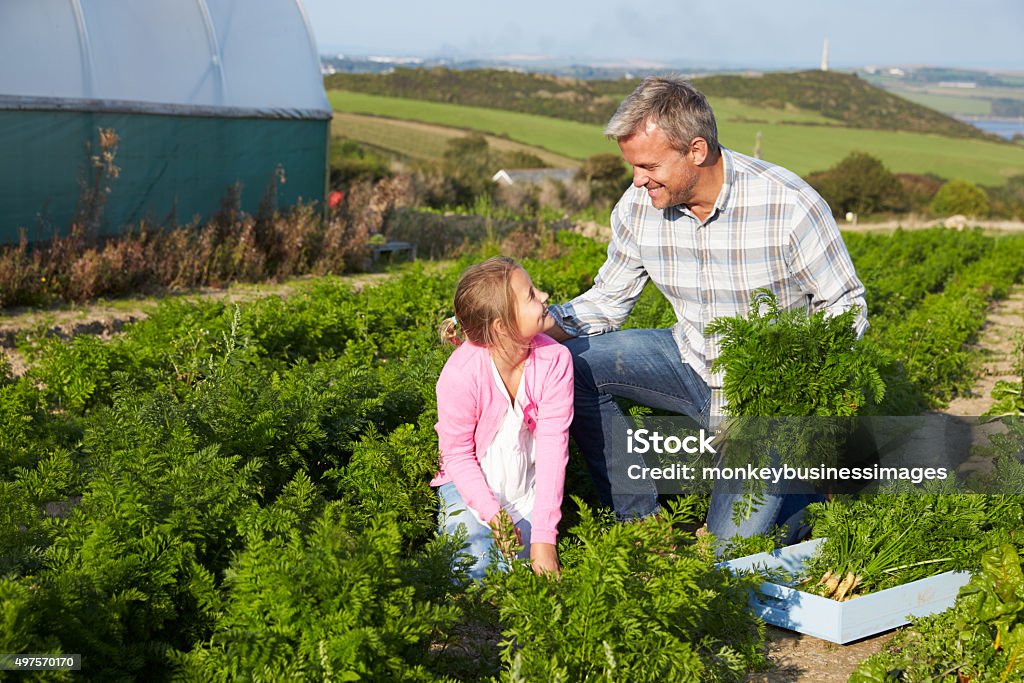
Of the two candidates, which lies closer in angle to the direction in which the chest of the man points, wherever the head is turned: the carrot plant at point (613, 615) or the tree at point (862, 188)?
the carrot plant

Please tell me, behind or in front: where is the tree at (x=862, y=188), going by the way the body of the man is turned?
behind

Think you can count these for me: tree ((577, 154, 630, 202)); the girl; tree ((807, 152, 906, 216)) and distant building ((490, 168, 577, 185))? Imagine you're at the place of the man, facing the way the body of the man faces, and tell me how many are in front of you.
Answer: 1

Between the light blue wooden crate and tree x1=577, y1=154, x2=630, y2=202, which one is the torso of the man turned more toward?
the light blue wooden crate

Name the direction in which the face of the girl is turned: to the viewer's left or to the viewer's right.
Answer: to the viewer's right

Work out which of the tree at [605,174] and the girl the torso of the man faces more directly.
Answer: the girl

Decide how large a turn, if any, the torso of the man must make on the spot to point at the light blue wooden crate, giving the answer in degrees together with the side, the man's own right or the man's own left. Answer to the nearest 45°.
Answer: approximately 90° to the man's own left

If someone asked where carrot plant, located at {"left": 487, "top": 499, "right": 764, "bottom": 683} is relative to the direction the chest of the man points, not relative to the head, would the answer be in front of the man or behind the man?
in front

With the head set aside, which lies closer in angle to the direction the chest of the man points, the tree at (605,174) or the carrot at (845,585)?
the carrot

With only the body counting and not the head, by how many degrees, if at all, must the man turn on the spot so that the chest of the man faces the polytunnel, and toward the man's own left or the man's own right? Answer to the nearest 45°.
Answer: approximately 90° to the man's own right

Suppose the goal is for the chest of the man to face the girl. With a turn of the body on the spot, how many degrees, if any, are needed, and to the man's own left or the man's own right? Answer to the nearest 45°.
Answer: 0° — they already face them

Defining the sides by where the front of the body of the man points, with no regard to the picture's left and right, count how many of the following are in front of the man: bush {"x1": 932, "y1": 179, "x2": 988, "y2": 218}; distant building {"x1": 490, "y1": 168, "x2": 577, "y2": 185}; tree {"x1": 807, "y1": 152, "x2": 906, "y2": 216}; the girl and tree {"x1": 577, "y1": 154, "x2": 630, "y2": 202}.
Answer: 1

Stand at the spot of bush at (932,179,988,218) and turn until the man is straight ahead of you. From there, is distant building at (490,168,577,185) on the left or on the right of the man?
right

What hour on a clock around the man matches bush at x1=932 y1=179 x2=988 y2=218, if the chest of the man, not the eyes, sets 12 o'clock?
The bush is roughly at 5 o'clock from the man.
